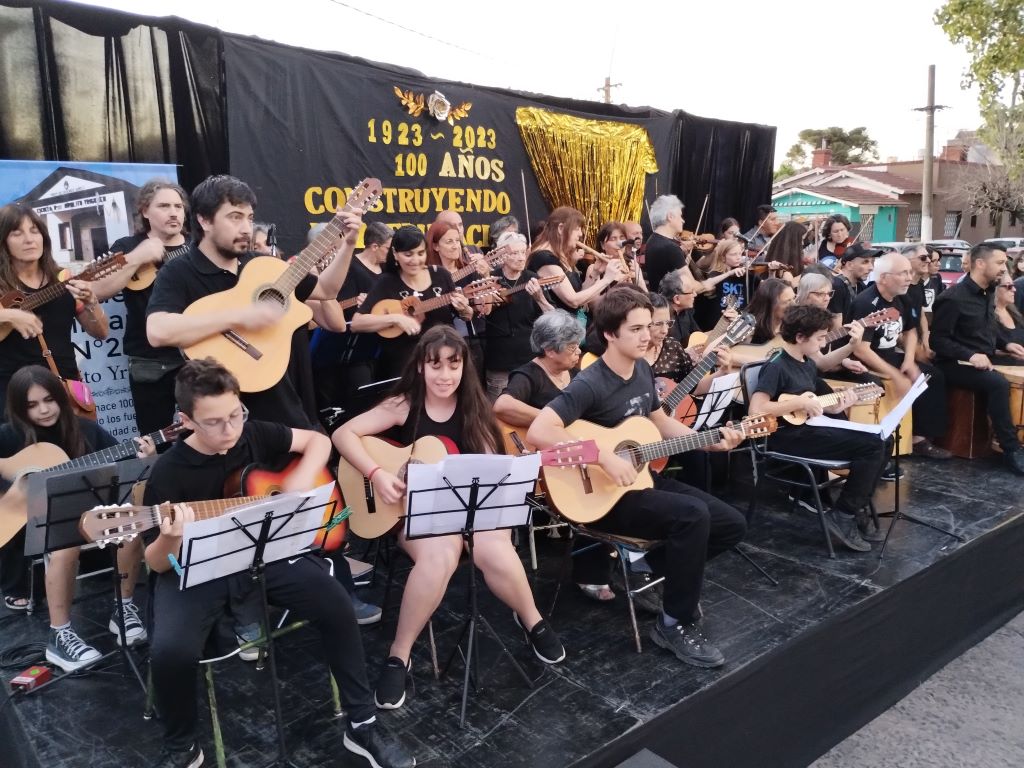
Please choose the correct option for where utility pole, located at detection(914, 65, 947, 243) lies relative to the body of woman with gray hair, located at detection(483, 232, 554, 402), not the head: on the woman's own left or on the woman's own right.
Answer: on the woman's own left

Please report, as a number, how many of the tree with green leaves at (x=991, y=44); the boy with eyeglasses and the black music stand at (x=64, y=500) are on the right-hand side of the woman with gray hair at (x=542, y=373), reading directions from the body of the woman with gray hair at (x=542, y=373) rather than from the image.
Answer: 2

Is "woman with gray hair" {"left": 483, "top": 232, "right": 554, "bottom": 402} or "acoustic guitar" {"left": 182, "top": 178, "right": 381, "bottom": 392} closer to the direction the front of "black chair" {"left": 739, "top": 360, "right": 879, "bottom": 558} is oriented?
the acoustic guitar

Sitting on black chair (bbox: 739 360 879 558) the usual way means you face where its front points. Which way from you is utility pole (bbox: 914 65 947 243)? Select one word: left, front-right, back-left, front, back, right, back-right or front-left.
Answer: back-left

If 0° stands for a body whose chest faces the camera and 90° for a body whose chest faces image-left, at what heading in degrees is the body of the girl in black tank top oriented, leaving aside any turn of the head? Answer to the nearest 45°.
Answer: approximately 0°

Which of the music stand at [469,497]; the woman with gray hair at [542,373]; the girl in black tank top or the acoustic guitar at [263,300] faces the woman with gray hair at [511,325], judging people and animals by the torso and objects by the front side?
the music stand

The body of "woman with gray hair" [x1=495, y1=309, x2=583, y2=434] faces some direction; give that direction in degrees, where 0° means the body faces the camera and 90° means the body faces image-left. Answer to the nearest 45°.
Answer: approximately 315°

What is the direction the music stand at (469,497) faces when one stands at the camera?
facing away from the viewer

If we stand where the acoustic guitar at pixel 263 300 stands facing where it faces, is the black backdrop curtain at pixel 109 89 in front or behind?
behind
